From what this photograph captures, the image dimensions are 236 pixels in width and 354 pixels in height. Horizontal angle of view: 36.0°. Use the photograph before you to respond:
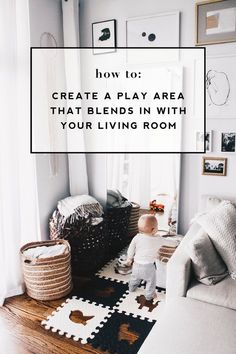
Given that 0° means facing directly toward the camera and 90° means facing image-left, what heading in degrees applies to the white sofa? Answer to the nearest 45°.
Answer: approximately 45°
